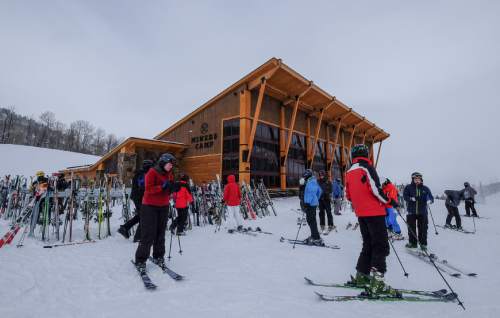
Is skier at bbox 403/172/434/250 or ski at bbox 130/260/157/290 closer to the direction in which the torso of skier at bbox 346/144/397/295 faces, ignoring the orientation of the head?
the skier

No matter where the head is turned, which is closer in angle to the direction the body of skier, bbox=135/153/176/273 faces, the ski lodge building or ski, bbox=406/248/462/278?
the ski

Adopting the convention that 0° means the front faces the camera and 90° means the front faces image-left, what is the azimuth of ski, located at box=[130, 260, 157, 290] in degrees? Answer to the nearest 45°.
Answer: approximately 315°

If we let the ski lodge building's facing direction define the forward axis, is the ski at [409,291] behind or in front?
in front

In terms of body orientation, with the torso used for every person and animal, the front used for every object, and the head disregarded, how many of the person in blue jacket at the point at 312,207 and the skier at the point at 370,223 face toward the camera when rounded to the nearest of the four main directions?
0

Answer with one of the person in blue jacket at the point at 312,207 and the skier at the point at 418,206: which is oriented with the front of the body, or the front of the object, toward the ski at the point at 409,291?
the skier

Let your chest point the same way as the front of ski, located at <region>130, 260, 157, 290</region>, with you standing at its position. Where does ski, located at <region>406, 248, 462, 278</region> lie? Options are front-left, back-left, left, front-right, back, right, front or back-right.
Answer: front-left

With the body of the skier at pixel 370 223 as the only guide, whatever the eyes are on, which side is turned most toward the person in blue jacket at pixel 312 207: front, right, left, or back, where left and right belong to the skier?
left

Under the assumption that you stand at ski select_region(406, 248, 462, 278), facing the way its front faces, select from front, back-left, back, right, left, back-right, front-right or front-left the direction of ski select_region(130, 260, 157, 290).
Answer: right

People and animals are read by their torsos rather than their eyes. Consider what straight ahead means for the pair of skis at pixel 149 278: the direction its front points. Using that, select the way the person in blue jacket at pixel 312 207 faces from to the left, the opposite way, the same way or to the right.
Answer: the opposite way

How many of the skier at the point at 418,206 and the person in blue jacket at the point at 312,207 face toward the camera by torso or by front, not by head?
1
